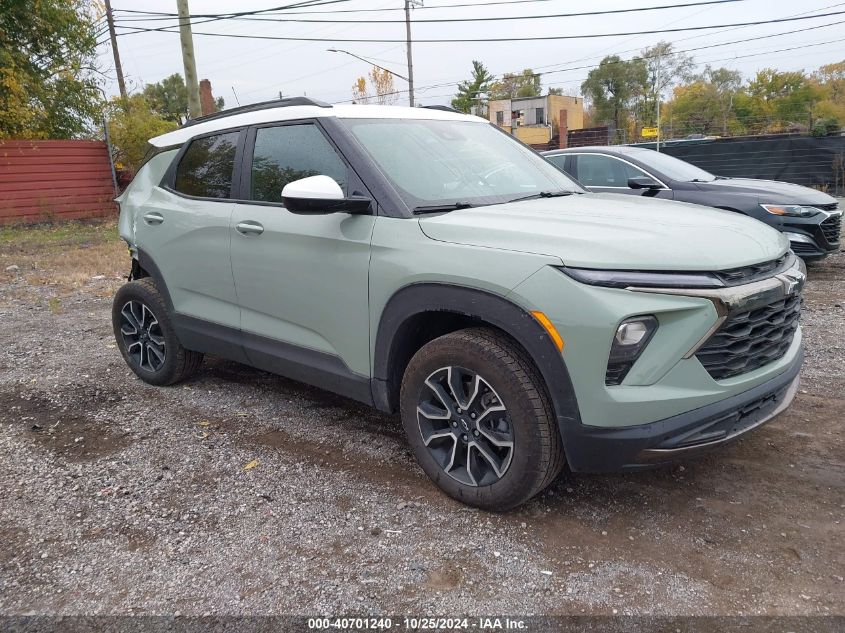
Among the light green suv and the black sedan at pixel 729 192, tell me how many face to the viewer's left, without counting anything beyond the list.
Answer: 0

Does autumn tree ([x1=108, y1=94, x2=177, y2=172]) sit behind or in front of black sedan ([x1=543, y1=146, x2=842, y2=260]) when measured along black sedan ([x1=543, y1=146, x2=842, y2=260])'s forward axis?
behind

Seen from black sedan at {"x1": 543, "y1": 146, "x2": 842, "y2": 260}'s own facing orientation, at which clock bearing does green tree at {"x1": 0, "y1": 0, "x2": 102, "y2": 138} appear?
The green tree is roughly at 5 o'clock from the black sedan.

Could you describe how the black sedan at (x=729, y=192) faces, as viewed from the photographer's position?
facing the viewer and to the right of the viewer

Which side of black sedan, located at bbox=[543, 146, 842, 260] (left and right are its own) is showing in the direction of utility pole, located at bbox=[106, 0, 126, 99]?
back

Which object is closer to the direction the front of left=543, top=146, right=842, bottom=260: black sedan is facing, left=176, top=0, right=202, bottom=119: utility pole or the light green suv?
the light green suv

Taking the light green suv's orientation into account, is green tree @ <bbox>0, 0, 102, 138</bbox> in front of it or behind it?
behind

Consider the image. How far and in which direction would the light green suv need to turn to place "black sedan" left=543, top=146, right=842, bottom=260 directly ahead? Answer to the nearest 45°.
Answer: approximately 90° to its left

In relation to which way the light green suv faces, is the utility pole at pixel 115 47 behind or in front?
behind
